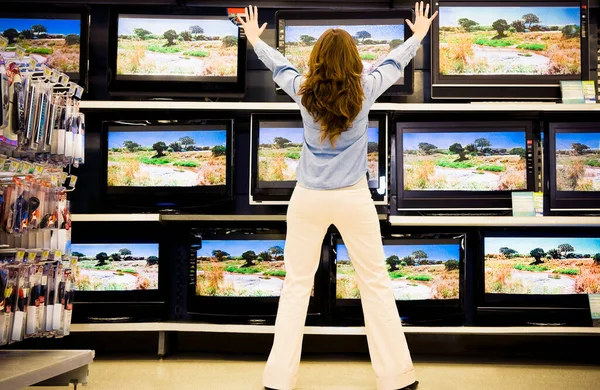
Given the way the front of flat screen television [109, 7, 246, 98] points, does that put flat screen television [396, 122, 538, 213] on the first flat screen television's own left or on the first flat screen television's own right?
on the first flat screen television's own left

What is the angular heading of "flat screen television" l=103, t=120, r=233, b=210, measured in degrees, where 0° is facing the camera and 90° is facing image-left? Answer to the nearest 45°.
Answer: approximately 0°

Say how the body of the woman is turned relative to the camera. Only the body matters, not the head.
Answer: away from the camera

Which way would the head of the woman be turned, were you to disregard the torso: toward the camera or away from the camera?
away from the camera

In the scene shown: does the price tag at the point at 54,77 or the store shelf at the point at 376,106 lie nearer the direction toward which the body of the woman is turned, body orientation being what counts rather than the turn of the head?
the store shelf

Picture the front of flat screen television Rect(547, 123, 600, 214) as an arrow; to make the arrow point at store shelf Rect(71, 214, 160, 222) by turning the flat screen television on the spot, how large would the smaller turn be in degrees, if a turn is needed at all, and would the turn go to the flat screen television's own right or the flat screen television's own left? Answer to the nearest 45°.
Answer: approximately 45° to the flat screen television's own right

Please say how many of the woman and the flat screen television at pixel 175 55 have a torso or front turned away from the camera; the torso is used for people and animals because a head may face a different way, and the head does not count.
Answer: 1

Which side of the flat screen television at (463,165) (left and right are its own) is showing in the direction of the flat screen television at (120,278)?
right
